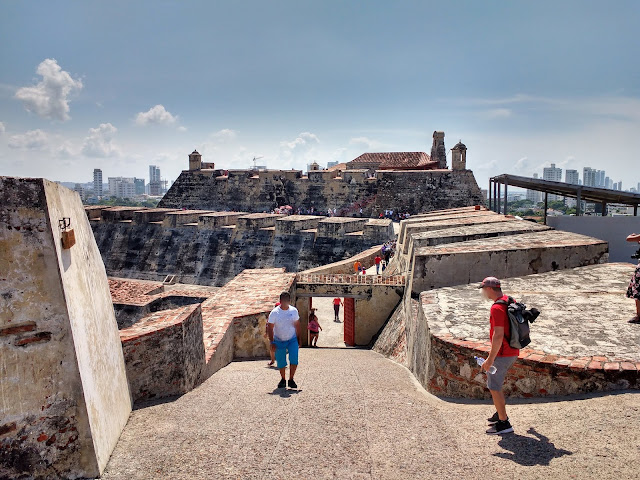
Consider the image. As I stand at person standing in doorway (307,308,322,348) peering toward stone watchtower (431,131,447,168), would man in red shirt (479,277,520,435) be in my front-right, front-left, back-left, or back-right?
back-right

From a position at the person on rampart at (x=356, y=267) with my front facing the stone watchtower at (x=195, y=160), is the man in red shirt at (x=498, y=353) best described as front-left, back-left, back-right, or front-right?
back-left

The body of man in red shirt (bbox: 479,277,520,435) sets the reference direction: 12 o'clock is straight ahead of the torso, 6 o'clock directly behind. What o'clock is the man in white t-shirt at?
The man in white t-shirt is roughly at 1 o'clock from the man in red shirt.

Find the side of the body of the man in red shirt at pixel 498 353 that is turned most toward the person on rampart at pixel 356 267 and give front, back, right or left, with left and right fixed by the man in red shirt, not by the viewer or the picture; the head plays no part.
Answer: right

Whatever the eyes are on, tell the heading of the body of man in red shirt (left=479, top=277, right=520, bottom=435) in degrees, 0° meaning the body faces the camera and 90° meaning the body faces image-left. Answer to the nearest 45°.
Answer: approximately 90°

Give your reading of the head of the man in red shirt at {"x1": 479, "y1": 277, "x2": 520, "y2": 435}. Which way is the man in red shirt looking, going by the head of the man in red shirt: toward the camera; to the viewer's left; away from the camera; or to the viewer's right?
to the viewer's left

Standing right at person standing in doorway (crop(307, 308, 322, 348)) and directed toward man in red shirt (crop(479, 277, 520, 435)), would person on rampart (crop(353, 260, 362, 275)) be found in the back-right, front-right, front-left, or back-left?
back-left
